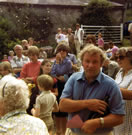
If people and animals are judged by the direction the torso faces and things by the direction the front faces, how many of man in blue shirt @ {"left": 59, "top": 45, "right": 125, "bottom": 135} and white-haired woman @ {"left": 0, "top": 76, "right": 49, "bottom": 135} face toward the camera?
1

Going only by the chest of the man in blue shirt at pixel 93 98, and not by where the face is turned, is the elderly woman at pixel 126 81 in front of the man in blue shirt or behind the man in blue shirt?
behind

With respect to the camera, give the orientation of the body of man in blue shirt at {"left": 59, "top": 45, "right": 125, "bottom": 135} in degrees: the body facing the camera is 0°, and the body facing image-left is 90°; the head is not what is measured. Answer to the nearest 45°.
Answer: approximately 0°

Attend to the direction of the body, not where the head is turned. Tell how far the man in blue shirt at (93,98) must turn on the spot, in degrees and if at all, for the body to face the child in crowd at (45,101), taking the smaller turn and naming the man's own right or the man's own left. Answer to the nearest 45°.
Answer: approximately 135° to the man's own right

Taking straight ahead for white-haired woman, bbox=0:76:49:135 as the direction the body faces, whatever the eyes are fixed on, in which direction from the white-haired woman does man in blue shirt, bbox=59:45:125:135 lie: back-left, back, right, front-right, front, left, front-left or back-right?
back-right

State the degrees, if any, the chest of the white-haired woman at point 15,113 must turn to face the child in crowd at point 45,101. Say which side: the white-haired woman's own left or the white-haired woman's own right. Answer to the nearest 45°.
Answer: approximately 45° to the white-haired woman's own right

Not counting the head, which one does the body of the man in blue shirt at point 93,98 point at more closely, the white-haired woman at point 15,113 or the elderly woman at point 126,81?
the white-haired woman

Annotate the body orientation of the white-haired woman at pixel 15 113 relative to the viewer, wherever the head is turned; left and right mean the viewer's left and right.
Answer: facing away from the viewer and to the left of the viewer

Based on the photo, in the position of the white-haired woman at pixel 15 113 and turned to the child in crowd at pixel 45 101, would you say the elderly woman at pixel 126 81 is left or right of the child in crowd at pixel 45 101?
right

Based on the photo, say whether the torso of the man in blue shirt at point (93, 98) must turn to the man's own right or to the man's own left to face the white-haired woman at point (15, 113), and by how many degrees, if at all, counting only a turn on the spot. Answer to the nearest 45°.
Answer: approximately 90° to the man's own right
